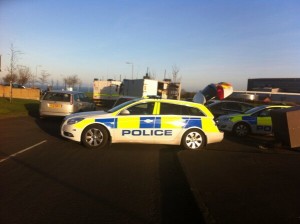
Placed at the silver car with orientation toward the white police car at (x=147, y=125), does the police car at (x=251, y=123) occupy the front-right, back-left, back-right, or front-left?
front-left

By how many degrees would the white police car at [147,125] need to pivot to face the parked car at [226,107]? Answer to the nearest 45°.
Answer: approximately 135° to its right

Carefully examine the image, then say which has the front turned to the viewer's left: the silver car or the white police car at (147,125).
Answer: the white police car

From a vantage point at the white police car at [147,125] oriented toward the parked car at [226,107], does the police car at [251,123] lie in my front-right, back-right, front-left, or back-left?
front-right

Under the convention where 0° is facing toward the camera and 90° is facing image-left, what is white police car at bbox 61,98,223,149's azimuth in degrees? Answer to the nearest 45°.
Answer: approximately 90°

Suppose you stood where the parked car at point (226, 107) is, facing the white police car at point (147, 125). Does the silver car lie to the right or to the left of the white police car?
right

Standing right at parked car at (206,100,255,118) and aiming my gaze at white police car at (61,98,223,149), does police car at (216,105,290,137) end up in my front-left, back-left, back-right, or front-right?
front-left

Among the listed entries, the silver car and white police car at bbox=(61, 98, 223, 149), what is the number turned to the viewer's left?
1

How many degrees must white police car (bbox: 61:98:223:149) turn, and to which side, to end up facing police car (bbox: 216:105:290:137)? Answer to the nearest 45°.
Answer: approximately 135° to its right
